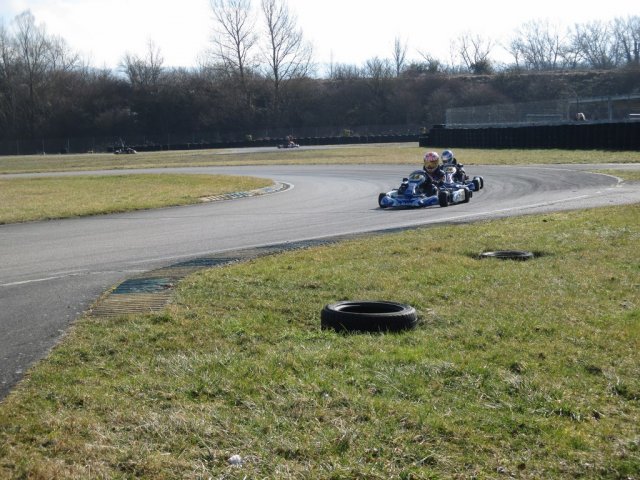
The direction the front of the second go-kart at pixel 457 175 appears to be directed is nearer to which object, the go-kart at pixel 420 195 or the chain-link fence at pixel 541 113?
the go-kart

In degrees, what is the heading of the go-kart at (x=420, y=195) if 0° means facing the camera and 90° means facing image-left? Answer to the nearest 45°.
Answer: approximately 45°

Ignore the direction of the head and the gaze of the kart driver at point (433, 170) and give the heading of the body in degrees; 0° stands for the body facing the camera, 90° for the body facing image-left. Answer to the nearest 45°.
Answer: approximately 45°

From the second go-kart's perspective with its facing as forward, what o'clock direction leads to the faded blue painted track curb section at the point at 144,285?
The faded blue painted track curb section is roughly at 11 o'clock from the second go-kart.

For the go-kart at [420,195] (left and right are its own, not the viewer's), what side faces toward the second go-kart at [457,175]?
back

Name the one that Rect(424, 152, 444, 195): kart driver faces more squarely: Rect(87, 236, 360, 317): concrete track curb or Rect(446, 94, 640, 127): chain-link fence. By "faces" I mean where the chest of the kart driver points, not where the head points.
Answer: the concrete track curb

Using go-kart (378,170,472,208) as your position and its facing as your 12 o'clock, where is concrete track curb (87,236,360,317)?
The concrete track curb is roughly at 11 o'clock from the go-kart.

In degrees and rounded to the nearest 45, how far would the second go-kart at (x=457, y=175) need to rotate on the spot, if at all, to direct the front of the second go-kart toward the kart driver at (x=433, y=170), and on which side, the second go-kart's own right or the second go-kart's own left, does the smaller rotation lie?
approximately 45° to the second go-kart's own left

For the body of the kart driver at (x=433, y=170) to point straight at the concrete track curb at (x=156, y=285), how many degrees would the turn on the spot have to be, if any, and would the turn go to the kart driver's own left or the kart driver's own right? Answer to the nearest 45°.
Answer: approximately 45° to the kart driver's own left

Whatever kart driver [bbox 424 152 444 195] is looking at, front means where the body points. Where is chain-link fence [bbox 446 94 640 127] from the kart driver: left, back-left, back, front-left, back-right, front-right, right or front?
back-right

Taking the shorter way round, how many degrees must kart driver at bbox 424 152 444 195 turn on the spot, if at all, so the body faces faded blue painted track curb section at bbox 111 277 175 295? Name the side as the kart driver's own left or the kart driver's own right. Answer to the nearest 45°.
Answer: approximately 45° to the kart driver's own left

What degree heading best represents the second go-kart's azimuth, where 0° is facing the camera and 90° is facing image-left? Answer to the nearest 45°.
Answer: approximately 45°
